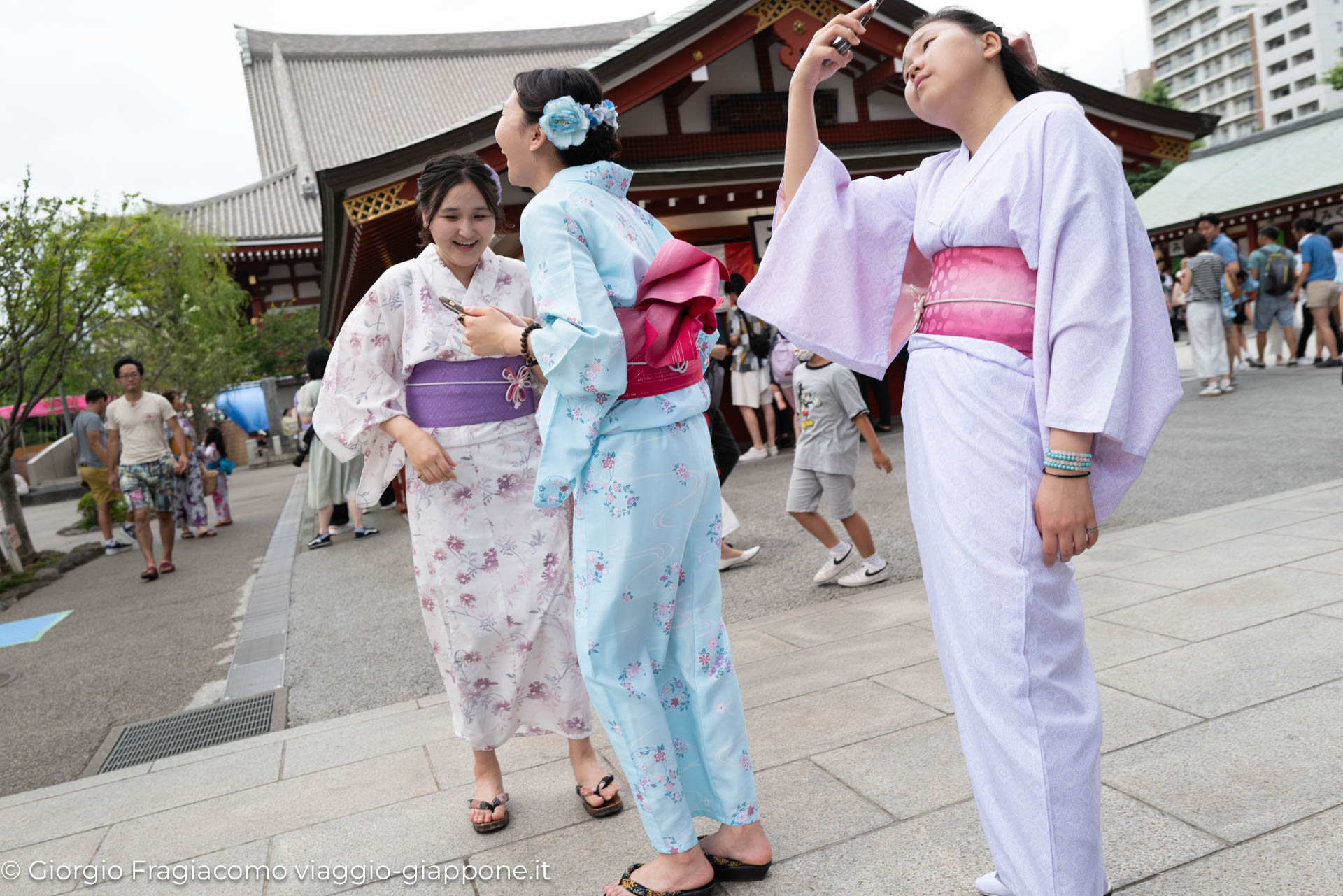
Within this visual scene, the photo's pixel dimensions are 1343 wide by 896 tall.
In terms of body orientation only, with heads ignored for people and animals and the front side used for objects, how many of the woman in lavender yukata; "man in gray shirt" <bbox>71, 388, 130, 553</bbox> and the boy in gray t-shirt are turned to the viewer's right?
1

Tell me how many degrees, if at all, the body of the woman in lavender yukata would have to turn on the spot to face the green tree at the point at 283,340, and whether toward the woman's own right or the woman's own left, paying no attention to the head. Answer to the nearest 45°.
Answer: approximately 90° to the woman's own right

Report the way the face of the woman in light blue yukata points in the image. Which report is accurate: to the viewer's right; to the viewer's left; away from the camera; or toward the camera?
to the viewer's left

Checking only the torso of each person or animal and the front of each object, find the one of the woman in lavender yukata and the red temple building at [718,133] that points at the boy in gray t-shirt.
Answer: the red temple building

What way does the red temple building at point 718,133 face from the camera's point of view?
toward the camera

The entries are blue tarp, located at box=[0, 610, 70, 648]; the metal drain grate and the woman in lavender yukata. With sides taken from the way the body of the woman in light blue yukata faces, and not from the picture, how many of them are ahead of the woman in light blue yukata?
2

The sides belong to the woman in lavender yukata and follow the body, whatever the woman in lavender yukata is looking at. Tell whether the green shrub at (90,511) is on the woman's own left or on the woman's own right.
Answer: on the woman's own right

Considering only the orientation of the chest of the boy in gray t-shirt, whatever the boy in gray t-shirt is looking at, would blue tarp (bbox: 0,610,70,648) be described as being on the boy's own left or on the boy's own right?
on the boy's own right

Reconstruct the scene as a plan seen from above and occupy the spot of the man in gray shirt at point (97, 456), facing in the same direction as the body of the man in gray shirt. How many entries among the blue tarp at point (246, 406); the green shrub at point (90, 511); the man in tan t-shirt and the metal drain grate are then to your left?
2

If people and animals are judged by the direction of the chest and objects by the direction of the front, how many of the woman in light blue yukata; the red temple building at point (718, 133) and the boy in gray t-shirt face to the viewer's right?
0

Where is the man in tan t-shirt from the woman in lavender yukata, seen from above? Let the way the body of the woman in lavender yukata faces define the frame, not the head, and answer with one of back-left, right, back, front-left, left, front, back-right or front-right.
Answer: right
